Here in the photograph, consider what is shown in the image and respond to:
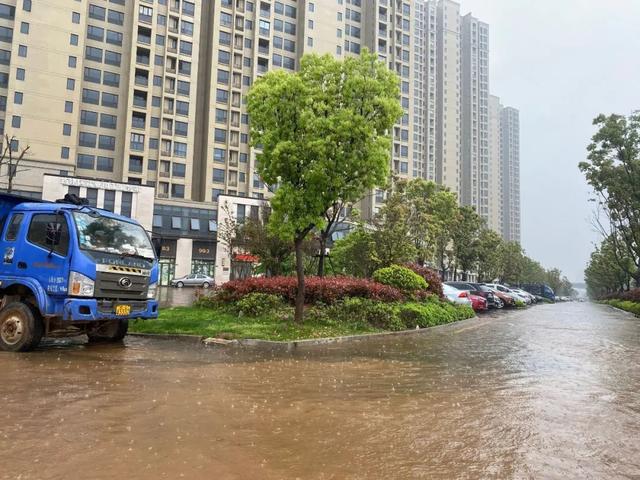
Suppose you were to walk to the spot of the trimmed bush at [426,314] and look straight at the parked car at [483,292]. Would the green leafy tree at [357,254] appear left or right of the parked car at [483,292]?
left

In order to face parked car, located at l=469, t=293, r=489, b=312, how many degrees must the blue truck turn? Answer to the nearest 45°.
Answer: approximately 90° to its left

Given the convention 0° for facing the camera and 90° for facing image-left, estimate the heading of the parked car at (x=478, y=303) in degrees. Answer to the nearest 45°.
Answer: approximately 315°

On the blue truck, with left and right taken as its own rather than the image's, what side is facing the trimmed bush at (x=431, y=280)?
left

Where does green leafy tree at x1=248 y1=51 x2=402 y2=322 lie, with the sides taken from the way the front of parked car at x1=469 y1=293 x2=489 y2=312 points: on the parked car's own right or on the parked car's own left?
on the parked car's own right

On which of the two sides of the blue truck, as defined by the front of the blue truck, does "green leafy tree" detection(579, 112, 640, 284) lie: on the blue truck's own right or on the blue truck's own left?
on the blue truck's own left

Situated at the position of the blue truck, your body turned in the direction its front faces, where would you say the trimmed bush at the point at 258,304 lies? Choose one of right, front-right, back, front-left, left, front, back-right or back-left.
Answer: left
